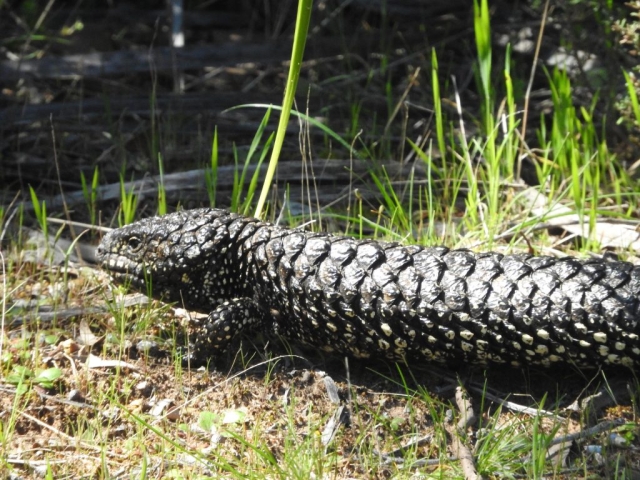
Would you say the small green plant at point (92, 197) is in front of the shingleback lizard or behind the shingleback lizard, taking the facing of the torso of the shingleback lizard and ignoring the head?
in front

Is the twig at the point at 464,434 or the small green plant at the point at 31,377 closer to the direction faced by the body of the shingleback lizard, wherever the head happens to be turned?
the small green plant

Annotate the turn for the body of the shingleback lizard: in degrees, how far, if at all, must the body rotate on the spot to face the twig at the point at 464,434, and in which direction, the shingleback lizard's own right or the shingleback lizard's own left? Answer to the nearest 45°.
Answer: approximately 135° to the shingleback lizard's own left

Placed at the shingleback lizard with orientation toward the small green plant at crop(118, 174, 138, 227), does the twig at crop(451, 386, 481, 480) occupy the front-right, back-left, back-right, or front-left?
back-left

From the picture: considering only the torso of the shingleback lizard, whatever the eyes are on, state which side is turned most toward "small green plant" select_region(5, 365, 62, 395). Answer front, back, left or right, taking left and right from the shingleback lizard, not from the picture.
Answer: front

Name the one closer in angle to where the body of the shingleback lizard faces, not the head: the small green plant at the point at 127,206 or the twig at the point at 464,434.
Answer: the small green plant

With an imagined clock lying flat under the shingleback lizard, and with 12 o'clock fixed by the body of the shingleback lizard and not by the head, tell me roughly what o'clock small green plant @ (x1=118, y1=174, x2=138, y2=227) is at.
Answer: The small green plant is roughly at 1 o'clock from the shingleback lizard.

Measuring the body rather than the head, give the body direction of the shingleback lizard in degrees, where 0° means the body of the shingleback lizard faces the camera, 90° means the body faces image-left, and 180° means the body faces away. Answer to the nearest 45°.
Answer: approximately 90°
